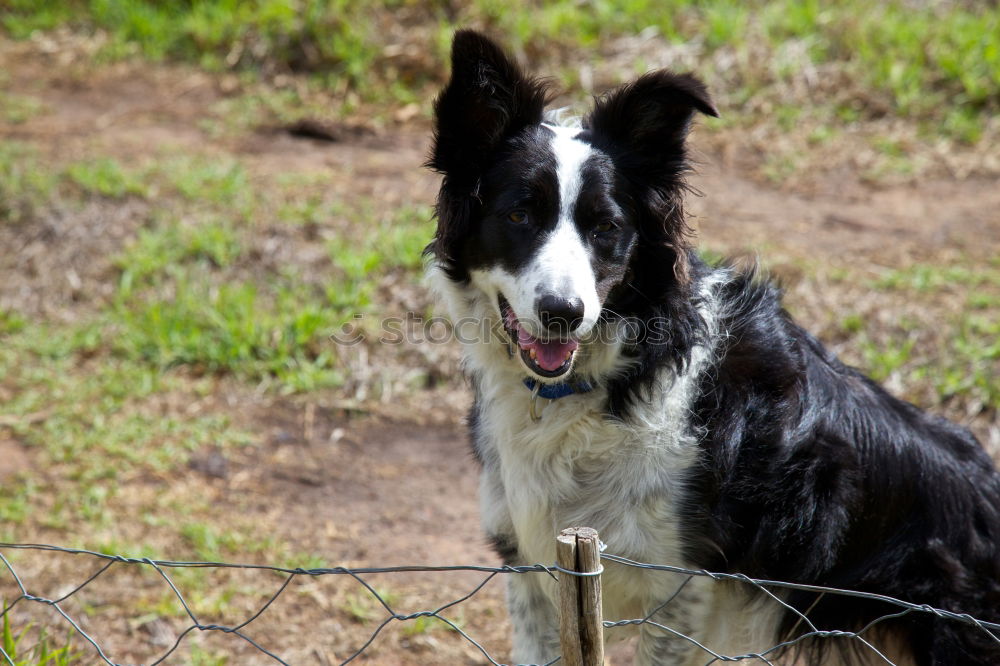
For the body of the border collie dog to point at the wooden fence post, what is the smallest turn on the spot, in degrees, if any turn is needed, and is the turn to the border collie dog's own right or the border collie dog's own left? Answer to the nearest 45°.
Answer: approximately 45° to the border collie dog's own left

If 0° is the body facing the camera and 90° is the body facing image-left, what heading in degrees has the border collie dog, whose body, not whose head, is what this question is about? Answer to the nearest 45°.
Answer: approximately 45°
